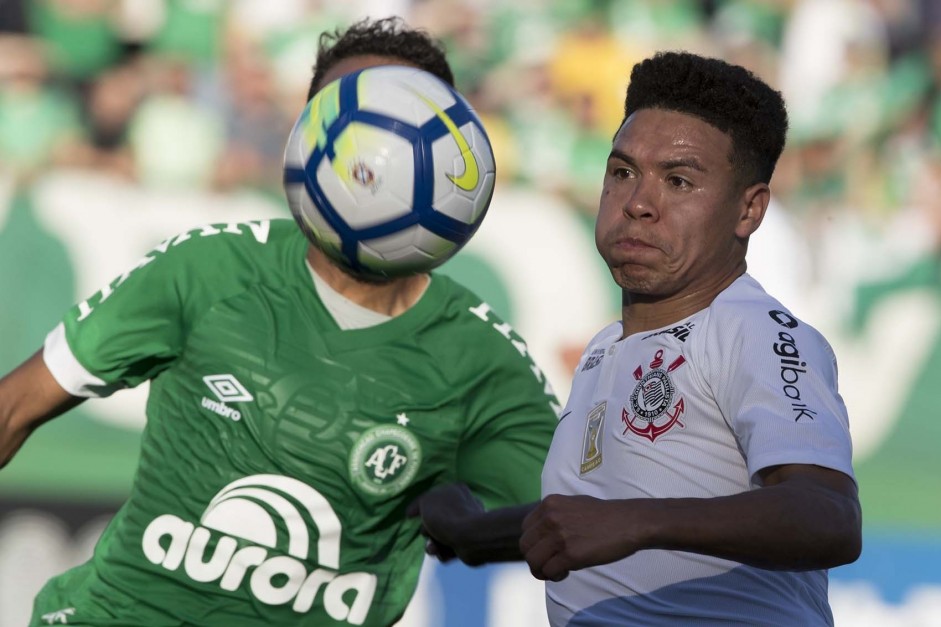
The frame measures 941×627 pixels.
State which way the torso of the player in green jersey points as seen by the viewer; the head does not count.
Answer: toward the camera

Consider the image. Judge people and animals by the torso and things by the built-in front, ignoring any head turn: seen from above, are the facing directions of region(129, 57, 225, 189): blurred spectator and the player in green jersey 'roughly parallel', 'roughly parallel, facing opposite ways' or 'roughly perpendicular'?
roughly parallel

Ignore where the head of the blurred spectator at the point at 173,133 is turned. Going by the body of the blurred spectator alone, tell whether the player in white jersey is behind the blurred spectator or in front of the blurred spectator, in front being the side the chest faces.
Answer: in front

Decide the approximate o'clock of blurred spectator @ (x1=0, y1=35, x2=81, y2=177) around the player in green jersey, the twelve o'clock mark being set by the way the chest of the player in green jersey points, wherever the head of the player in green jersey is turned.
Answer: The blurred spectator is roughly at 5 o'clock from the player in green jersey.

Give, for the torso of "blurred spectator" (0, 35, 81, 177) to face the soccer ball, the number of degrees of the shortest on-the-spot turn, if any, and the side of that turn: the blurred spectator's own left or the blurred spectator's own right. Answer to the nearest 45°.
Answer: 0° — they already face it

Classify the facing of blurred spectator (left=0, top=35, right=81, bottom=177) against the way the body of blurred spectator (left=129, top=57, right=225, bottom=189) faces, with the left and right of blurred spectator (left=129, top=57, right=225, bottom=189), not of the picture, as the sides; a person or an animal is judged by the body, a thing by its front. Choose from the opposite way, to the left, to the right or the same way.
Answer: the same way

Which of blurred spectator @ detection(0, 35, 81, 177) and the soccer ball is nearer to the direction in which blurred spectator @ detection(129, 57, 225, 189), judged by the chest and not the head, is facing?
the soccer ball

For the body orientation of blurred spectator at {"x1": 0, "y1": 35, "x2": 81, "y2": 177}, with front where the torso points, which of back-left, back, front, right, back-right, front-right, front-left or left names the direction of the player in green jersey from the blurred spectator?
front

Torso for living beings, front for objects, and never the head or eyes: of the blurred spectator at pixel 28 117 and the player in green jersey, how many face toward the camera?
2

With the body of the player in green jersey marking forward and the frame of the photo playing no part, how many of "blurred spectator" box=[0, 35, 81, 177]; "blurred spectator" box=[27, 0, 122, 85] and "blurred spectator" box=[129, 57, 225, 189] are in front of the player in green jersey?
0

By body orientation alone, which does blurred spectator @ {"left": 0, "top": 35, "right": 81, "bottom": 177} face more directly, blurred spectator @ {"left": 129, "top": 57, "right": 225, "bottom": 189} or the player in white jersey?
the player in white jersey

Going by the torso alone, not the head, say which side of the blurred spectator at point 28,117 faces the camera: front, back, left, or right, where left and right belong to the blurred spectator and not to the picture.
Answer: front

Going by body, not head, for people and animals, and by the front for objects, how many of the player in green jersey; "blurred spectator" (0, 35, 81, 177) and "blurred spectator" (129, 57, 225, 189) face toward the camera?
3

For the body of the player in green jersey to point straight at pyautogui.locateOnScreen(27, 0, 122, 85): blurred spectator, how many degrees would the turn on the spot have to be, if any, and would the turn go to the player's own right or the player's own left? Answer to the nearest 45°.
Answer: approximately 135° to the player's own right

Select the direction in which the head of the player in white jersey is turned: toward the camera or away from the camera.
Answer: toward the camera
